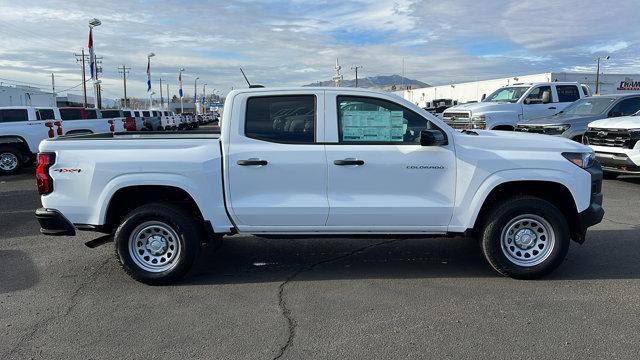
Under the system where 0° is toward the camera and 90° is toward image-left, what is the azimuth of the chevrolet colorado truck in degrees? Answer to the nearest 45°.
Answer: approximately 270°

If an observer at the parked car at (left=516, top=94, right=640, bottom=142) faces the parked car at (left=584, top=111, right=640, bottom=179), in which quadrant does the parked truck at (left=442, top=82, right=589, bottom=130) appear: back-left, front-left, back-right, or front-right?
back-right

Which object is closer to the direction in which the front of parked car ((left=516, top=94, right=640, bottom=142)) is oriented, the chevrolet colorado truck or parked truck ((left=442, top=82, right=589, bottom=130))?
the chevrolet colorado truck

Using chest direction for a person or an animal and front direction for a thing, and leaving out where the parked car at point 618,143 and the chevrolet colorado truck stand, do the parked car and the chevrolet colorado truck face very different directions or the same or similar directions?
very different directions

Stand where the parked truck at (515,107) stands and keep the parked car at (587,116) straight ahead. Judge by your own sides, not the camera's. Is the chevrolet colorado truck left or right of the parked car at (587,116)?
right

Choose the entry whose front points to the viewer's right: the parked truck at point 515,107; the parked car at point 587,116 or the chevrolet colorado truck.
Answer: the chevrolet colorado truck

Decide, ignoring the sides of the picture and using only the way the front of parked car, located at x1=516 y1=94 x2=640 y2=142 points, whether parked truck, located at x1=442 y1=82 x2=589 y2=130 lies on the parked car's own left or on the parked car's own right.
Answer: on the parked car's own right

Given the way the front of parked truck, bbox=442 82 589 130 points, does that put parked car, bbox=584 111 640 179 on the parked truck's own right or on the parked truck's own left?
on the parked truck's own left
